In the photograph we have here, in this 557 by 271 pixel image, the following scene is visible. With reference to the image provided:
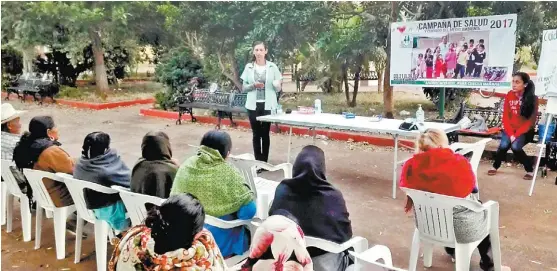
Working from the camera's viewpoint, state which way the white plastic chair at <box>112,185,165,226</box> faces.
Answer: facing away from the viewer and to the right of the viewer

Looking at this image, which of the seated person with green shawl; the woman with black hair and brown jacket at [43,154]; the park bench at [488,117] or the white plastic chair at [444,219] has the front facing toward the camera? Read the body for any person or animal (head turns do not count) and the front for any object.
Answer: the park bench

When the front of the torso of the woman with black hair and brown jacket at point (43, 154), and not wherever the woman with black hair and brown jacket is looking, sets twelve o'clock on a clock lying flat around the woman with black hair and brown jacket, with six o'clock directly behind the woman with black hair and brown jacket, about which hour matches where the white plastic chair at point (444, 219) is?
The white plastic chair is roughly at 3 o'clock from the woman with black hair and brown jacket.

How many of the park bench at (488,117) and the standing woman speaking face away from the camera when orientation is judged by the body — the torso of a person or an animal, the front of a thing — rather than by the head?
0

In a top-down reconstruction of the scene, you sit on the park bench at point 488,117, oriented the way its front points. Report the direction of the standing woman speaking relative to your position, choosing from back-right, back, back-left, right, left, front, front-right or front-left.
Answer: front-right

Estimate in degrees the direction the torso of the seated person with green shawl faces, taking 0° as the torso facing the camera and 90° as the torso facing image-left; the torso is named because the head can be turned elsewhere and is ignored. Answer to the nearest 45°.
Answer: approximately 225°

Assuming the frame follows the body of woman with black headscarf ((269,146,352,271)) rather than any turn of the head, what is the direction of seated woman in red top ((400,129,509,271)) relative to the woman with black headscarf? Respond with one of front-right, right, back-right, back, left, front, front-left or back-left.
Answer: front-right

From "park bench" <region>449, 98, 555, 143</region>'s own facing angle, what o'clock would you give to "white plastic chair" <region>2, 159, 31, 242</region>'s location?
The white plastic chair is roughly at 1 o'clock from the park bench.

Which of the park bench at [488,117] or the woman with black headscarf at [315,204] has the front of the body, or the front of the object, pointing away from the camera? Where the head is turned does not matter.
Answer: the woman with black headscarf

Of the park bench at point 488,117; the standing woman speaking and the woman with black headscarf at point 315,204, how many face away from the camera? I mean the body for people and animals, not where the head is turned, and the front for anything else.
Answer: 1

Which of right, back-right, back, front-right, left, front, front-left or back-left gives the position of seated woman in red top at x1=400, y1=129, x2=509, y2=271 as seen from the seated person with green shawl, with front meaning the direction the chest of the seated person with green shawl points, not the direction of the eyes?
front-right

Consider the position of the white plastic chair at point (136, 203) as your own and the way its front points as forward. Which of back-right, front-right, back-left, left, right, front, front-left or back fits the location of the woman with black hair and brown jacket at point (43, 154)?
left

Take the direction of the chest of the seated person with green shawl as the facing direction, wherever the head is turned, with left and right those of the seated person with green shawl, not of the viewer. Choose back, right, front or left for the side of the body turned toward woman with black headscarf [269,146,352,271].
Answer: right

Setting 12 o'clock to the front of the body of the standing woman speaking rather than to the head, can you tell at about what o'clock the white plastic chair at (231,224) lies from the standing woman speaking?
The white plastic chair is roughly at 12 o'clock from the standing woman speaking.
